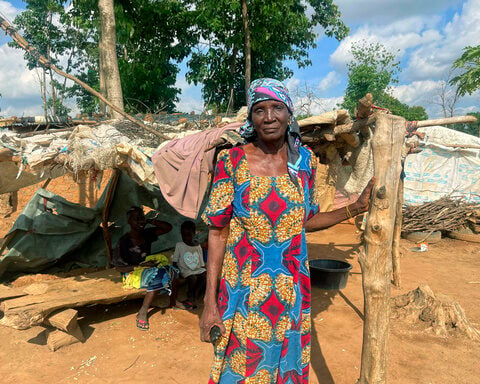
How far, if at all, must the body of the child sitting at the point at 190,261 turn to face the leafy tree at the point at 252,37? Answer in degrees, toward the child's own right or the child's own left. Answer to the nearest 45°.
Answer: approximately 180°

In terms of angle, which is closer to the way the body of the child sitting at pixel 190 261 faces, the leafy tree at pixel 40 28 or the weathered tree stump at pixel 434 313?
the weathered tree stump

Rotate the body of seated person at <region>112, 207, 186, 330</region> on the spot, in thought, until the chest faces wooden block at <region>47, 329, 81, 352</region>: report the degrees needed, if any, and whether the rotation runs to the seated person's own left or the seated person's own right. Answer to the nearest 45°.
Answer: approximately 90° to the seated person's own right

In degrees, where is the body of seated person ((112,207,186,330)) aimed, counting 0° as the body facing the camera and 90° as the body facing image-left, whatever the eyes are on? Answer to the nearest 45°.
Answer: approximately 315°

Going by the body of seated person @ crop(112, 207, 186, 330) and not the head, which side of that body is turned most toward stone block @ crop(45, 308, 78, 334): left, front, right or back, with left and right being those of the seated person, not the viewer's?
right

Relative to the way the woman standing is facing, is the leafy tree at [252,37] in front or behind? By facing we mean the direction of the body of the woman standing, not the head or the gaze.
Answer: behind

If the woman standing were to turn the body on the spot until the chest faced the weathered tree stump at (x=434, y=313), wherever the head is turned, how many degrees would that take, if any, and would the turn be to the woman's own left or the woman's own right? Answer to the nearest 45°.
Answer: approximately 135° to the woman's own left

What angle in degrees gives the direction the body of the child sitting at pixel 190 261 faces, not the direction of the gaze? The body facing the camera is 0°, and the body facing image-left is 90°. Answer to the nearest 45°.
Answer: approximately 0°
